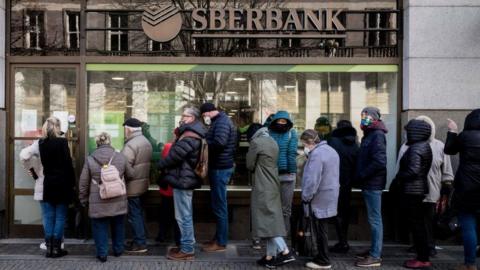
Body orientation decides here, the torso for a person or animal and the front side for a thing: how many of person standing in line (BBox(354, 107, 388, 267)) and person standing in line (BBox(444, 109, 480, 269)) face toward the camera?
0

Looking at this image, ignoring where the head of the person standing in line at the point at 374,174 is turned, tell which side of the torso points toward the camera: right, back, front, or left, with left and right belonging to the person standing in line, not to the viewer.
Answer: left

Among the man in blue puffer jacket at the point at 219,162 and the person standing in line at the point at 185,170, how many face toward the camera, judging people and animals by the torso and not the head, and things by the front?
0

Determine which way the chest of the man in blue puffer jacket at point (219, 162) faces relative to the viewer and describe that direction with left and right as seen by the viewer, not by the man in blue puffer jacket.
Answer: facing to the left of the viewer

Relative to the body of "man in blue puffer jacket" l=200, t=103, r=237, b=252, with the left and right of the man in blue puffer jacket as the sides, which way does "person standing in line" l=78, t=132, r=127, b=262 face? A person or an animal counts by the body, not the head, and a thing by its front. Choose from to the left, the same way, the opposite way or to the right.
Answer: to the right

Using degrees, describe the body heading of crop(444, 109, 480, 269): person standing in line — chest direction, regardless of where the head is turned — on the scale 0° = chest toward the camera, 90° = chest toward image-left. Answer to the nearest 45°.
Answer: approximately 135°

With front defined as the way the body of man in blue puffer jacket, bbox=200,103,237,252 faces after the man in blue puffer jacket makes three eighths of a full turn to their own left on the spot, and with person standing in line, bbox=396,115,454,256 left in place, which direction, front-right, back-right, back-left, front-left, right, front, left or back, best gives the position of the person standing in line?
front-left

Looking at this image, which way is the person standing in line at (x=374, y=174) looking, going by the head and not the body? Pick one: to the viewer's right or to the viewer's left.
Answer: to the viewer's left

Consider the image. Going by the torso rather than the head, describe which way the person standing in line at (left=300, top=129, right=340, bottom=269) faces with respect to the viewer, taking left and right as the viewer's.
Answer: facing to the left of the viewer

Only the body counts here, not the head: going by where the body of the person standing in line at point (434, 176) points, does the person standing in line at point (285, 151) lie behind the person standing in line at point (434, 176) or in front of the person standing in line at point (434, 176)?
in front

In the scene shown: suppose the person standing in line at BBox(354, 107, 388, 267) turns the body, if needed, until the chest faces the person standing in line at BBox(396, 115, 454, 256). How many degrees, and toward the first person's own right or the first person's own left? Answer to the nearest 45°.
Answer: approximately 135° to the first person's own right

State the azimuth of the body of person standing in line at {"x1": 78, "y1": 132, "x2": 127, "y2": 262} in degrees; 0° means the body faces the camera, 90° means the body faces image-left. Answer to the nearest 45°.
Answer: approximately 180°

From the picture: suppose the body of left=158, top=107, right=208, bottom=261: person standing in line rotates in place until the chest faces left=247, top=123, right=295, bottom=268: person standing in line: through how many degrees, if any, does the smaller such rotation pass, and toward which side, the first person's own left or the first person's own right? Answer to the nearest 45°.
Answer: approximately 180°

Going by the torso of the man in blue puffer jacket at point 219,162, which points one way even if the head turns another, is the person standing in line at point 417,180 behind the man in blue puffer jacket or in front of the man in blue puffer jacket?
behind

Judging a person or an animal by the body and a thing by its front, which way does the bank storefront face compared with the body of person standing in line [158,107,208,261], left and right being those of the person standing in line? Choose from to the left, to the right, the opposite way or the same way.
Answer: to the left

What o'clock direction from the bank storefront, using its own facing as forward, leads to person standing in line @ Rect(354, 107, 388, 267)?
The person standing in line is roughly at 10 o'clock from the bank storefront.
